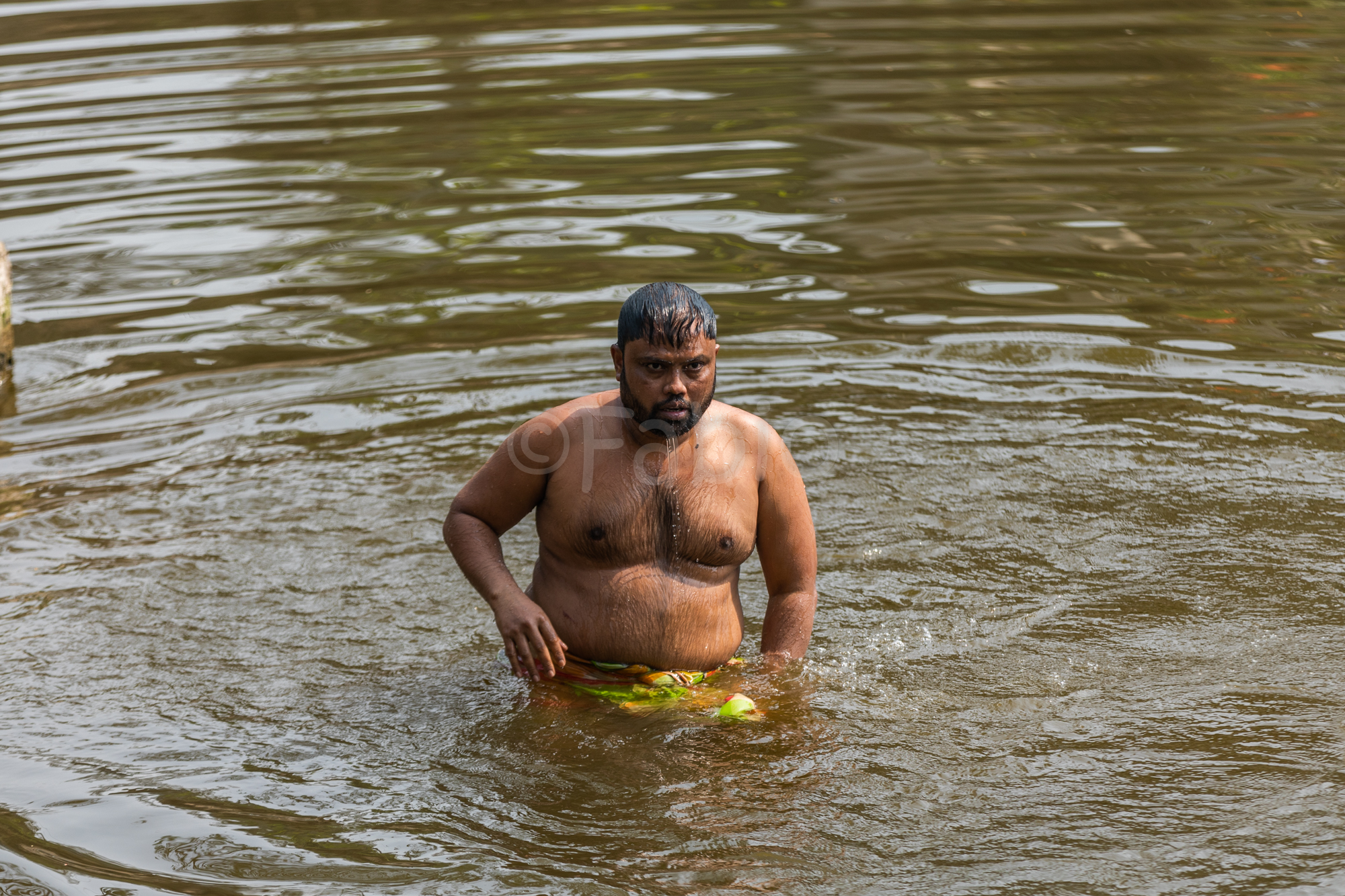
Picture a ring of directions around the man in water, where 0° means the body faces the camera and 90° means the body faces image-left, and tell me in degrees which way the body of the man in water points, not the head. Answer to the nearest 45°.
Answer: approximately 0°
